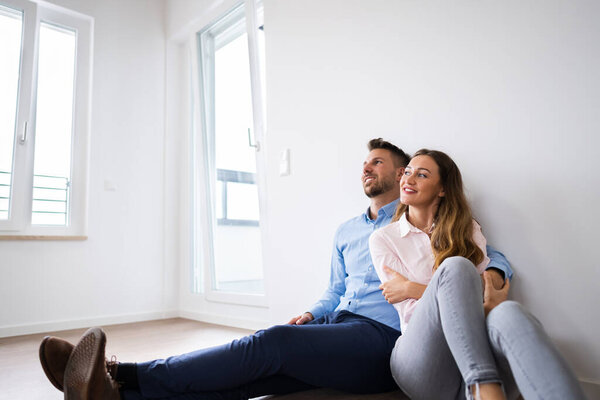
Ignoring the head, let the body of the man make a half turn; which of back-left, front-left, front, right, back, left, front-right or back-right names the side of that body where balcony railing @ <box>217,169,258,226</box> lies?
front-left

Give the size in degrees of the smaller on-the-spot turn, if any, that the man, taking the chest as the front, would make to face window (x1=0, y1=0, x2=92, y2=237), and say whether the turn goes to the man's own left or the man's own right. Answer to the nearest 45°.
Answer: approximately 90° to the man's own right

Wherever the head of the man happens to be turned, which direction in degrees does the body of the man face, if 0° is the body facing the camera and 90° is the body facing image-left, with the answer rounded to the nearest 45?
approximately 45°

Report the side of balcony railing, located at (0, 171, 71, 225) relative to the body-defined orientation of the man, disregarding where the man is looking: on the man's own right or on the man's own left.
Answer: on the man's own right

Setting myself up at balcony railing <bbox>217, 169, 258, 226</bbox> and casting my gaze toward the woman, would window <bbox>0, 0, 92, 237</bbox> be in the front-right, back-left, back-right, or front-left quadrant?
front-right

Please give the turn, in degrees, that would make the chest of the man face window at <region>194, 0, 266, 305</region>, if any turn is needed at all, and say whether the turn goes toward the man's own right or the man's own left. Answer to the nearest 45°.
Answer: approximately 135° to the man's own right
